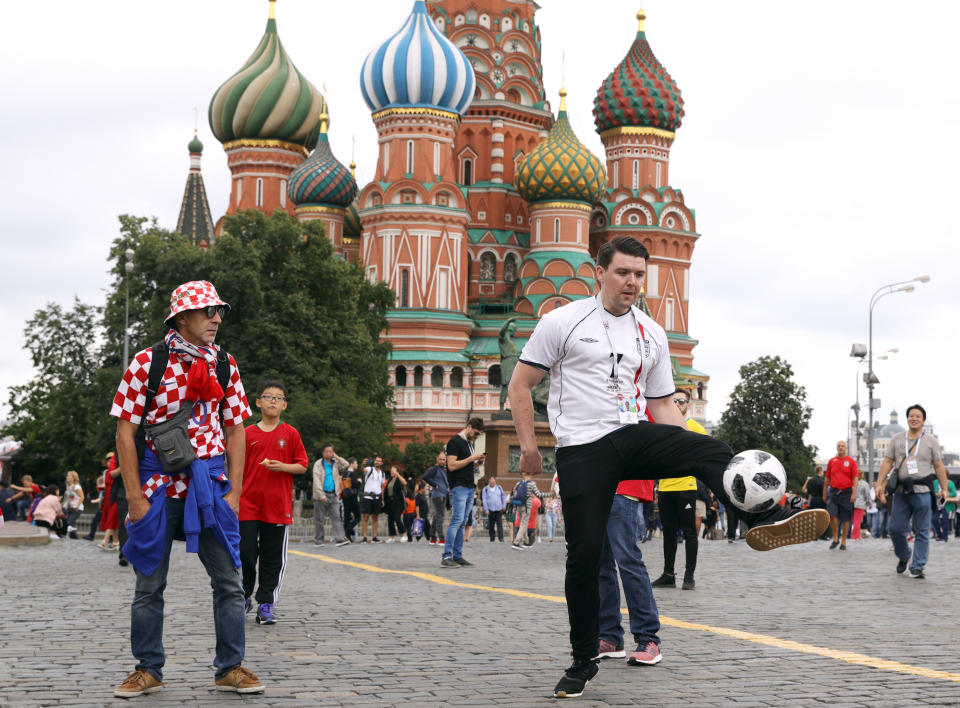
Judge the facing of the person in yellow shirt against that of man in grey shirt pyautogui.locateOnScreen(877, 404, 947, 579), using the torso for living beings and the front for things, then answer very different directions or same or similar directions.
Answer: same or similar directions

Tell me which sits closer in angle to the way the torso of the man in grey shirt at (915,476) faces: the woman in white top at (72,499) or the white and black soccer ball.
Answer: the white and black soccer ball

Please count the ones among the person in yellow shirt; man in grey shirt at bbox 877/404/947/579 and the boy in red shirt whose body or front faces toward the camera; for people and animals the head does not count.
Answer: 3

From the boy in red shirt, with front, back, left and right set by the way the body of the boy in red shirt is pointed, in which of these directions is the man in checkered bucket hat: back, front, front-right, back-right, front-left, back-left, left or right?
front

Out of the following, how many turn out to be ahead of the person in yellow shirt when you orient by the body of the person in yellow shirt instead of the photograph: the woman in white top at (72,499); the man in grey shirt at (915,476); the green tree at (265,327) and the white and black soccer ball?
1

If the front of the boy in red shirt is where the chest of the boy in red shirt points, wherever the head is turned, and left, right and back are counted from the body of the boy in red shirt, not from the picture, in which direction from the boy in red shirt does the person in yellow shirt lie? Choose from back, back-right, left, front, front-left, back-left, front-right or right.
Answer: back-left

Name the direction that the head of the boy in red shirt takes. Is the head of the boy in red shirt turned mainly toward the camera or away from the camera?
toward the camera

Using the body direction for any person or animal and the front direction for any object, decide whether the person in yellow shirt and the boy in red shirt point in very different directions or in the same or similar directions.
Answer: same or similar directions

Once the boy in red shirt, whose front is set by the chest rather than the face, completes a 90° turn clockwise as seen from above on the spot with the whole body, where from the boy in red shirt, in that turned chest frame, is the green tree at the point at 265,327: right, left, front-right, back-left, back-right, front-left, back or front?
right

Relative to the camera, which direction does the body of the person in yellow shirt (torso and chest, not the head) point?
toward the camera

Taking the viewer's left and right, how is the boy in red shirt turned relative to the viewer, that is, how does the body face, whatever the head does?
facing the viewer

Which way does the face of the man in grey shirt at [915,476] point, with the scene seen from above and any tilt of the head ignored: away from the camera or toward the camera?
toward the camera

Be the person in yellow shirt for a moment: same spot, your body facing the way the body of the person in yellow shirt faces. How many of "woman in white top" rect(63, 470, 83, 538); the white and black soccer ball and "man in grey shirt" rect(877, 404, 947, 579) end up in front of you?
1
